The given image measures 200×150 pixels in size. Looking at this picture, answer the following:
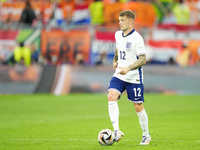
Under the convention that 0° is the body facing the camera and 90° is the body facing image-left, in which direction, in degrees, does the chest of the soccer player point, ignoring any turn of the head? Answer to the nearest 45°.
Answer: approximately 45°
